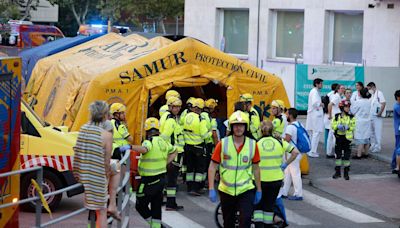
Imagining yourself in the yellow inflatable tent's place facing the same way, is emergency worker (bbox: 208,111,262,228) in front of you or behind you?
in front

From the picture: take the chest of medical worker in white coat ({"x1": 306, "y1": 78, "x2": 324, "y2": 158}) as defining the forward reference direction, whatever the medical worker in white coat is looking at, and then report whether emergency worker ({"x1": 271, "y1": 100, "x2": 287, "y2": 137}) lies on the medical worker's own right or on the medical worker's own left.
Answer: on the medical worker's own right

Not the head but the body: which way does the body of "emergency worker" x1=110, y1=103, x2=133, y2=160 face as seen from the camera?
to the viewer's right

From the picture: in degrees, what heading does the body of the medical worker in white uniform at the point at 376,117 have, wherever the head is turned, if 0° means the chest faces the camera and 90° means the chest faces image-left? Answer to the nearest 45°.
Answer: approximately 45°

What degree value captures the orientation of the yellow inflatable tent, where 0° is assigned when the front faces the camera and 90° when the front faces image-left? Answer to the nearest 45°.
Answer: approximately 315°

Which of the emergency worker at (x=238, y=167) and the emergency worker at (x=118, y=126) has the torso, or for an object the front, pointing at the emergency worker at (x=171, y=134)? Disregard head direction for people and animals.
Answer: the emergency worker at (x=118, y=126)

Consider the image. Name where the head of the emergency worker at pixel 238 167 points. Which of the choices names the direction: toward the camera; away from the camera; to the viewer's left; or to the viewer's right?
toward the camera

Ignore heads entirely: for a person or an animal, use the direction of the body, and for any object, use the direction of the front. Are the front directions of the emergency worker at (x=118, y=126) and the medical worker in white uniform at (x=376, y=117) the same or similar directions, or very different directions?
very different directions

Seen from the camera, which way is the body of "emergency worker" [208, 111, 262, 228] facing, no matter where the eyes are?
toward the camera
